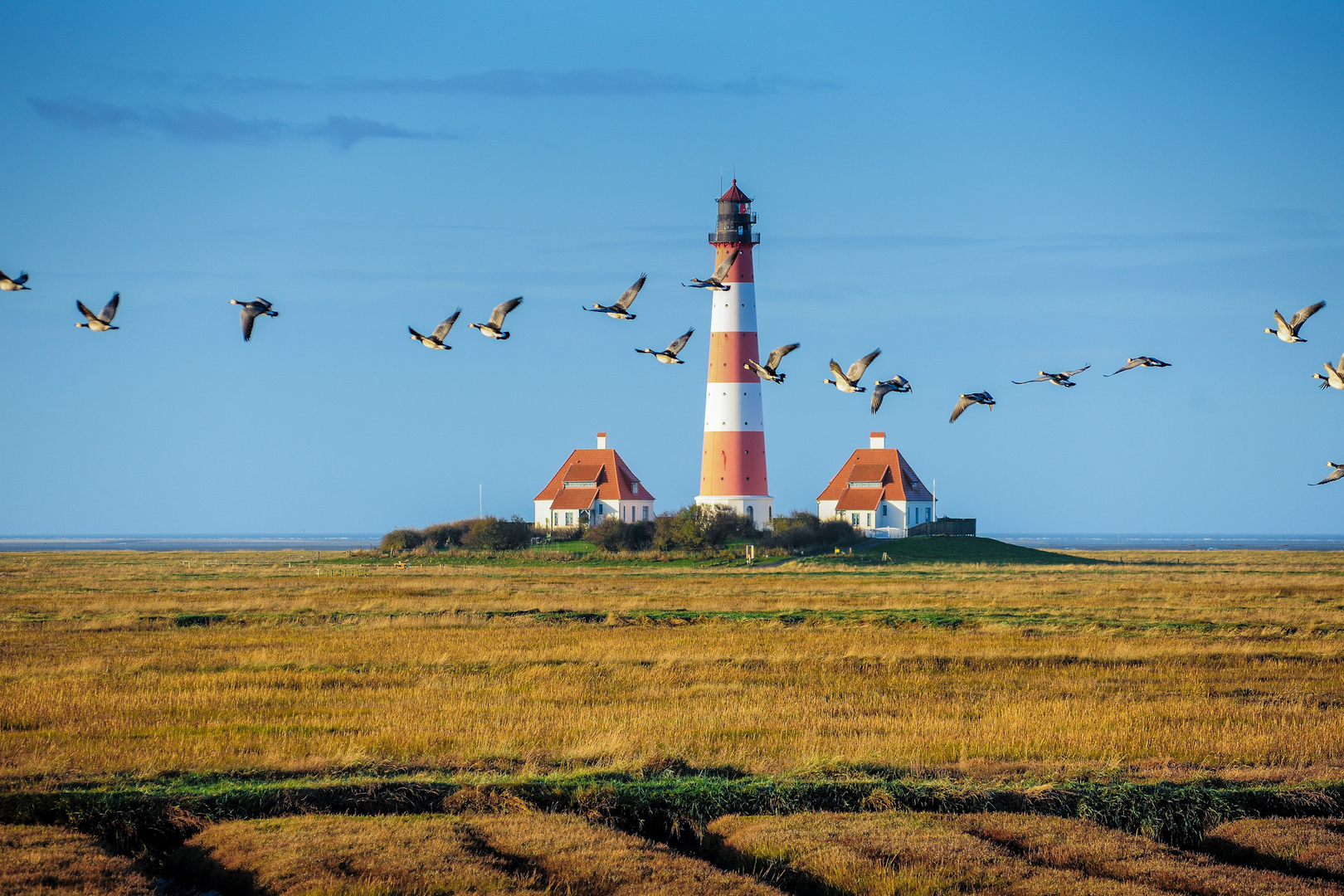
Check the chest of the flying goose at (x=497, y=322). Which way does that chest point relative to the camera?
to the viewer's left

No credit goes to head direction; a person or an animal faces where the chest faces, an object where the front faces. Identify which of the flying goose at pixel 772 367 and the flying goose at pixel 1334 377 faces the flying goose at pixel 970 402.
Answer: the flying goose at pixel 1334 377

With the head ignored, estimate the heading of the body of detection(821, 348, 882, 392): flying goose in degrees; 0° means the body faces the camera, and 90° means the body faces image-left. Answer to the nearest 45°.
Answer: approximately 90°

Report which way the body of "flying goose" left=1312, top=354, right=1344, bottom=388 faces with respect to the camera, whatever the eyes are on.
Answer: to the viewer's left

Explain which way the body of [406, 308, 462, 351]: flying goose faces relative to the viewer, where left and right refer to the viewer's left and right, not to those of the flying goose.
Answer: facing to the left of the viewer

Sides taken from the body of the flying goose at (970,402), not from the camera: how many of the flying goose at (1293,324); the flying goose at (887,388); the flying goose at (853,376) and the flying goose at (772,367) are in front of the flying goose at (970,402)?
3

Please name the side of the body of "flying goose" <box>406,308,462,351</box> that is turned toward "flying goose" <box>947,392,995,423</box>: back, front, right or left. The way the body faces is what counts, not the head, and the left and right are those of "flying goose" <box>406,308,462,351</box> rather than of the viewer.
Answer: back

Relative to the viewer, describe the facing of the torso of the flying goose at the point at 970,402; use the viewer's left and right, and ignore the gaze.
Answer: facing to the left of the viewer

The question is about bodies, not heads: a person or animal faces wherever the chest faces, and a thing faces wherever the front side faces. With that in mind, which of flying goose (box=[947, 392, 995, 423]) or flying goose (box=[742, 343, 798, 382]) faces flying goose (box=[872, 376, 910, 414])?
flying goose (box=[947, 392, 995, 423])

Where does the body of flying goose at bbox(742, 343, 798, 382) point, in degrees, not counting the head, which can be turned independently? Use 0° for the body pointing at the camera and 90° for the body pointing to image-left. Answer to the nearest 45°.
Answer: approximately 90°

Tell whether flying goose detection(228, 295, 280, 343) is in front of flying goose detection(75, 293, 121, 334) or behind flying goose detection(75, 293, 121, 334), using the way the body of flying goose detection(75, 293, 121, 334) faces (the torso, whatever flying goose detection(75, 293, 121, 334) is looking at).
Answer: behind

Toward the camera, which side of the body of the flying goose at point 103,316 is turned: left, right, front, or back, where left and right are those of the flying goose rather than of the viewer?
left

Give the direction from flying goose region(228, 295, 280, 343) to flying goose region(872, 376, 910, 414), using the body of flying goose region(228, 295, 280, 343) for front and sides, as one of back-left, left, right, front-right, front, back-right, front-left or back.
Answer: back
